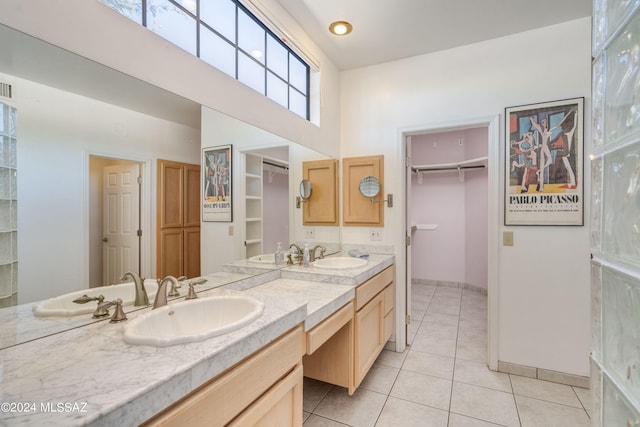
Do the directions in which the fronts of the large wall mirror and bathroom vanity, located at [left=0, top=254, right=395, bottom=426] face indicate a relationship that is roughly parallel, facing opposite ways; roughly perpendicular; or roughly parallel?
roughly parallel

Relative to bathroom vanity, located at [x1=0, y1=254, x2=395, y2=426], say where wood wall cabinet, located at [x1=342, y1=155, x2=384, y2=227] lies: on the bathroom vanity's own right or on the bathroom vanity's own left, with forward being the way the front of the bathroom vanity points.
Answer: on the bathroom vanity's own left

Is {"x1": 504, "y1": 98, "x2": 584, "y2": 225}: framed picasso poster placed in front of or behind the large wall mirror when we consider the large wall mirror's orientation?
in front

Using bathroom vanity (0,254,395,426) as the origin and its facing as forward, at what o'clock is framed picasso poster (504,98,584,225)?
The framed picasso poster is roughly at 10 o'clock from the bathroom vanity.

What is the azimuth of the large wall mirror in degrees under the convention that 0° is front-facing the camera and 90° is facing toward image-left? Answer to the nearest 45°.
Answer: approximately 315°

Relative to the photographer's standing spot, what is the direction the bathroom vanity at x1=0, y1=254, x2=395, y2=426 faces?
facing the viewer and to the right of the viewer

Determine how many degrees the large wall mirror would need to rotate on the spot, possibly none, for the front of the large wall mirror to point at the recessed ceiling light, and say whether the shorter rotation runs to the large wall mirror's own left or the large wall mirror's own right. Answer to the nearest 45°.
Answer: approximately 45° to the large wall mirror's own left
